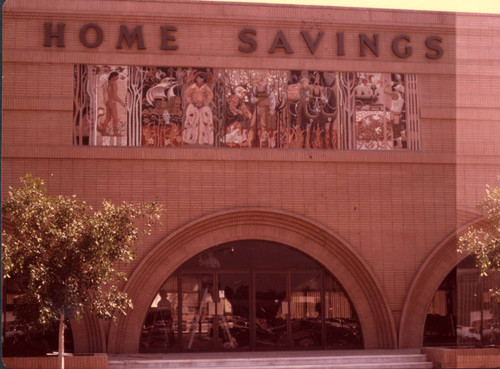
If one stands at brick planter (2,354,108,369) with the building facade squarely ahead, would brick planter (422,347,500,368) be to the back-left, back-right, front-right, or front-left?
front-right

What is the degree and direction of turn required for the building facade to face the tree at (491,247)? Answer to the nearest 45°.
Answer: approximately 45° to its left

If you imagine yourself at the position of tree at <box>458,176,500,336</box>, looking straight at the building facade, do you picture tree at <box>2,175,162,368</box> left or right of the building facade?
left

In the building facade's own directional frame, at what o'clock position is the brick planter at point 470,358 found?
The brick planter is roughly at 10 o'clock from the building facade.

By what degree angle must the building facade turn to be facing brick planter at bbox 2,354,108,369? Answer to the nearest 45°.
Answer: approximately 45° to its right

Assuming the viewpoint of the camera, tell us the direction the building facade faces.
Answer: facing the viewer

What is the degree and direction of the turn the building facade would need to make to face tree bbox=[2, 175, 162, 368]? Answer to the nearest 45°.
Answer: approximately 45° to its right
